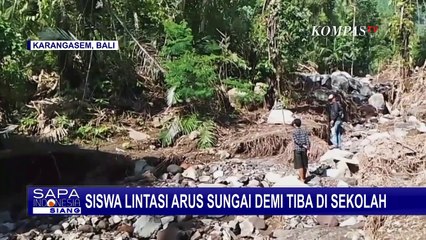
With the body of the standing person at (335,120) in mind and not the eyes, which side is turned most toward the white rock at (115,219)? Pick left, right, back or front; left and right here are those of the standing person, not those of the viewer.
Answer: front

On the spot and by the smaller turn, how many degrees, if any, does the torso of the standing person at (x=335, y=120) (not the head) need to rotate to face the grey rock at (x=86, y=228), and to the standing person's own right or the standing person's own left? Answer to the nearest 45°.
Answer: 0° — they already face it

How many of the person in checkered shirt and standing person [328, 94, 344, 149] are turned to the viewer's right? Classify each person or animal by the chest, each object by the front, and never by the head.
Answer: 0

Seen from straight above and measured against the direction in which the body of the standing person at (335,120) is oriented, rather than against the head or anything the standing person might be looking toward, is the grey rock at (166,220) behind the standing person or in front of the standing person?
in front

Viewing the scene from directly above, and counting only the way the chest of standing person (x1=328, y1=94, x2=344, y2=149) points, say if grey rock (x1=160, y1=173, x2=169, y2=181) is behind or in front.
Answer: in front

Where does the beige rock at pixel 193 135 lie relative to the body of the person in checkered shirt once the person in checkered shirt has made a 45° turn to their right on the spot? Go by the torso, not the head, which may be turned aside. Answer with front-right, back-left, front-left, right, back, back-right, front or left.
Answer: left

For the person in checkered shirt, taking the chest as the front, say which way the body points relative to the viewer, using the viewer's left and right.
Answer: facing away from the viewer and to the left of the viewer
